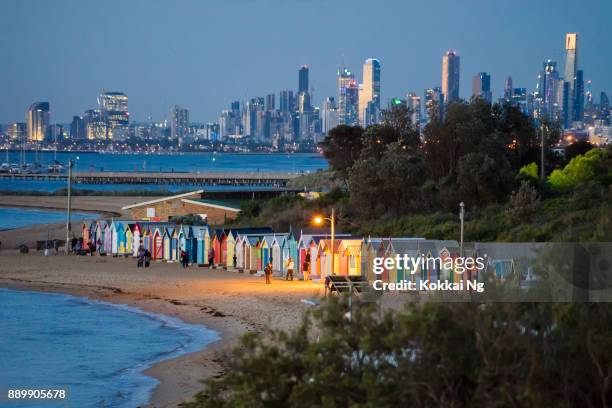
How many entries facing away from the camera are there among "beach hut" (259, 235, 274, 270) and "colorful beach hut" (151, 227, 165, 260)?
0

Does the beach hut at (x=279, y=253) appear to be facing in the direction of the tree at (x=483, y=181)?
no

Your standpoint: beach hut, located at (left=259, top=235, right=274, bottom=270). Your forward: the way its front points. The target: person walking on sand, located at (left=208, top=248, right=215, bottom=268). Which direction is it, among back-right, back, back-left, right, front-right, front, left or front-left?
right

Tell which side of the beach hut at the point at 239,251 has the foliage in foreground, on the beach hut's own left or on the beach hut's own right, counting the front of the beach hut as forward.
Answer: on the beach hut's own left

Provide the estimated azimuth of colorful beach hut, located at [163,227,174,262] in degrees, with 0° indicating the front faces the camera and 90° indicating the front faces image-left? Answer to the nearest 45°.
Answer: approximately 45°

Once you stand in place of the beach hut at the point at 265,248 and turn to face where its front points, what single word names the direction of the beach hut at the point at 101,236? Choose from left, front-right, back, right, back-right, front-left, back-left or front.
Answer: right

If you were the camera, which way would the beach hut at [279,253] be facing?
facing the viewer and to the left of the viewer

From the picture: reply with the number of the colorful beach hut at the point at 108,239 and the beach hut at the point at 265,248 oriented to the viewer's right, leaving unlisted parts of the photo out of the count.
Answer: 0

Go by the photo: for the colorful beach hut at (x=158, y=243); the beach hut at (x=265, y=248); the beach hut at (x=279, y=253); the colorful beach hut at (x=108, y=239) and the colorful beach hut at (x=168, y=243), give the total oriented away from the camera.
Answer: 0

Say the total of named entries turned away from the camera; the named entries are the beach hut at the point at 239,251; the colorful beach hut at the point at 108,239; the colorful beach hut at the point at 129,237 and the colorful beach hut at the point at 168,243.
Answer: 0

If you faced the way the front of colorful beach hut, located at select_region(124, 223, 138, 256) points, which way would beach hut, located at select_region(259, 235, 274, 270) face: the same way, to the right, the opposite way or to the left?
the same way

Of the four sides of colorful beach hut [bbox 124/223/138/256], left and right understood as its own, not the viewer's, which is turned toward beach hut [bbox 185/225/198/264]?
left

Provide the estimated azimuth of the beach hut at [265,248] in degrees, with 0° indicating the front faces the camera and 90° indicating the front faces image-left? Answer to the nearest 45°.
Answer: approximately 45°

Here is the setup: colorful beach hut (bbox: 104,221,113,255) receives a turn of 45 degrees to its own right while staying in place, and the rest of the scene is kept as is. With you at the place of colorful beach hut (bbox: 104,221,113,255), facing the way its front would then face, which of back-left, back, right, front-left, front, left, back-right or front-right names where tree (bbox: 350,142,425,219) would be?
back

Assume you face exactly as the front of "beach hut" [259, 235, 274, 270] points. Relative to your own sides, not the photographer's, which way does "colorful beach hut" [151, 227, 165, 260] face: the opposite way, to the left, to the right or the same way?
the same way

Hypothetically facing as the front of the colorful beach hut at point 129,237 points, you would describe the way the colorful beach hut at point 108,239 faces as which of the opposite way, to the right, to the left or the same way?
the same way

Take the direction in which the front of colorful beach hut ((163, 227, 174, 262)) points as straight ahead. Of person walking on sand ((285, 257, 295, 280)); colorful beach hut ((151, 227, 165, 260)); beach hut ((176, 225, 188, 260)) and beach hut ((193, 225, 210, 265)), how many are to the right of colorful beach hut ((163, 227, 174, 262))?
1

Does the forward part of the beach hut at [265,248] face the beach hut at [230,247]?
no

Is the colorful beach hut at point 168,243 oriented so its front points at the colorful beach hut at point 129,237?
no

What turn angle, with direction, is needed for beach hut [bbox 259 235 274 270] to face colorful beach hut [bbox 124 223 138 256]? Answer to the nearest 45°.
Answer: approximately 90° to its right

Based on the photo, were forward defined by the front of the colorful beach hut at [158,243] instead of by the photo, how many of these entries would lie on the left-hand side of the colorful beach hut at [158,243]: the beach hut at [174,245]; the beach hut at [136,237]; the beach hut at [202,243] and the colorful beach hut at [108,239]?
2
